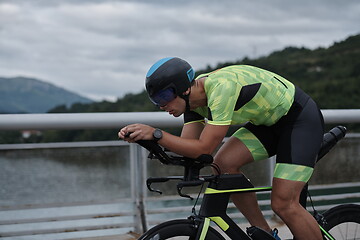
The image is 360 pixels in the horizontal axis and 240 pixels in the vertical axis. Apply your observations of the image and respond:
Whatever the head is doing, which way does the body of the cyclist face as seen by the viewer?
to the viewer's left

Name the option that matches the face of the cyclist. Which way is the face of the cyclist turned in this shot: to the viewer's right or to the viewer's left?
to the viewer's left
